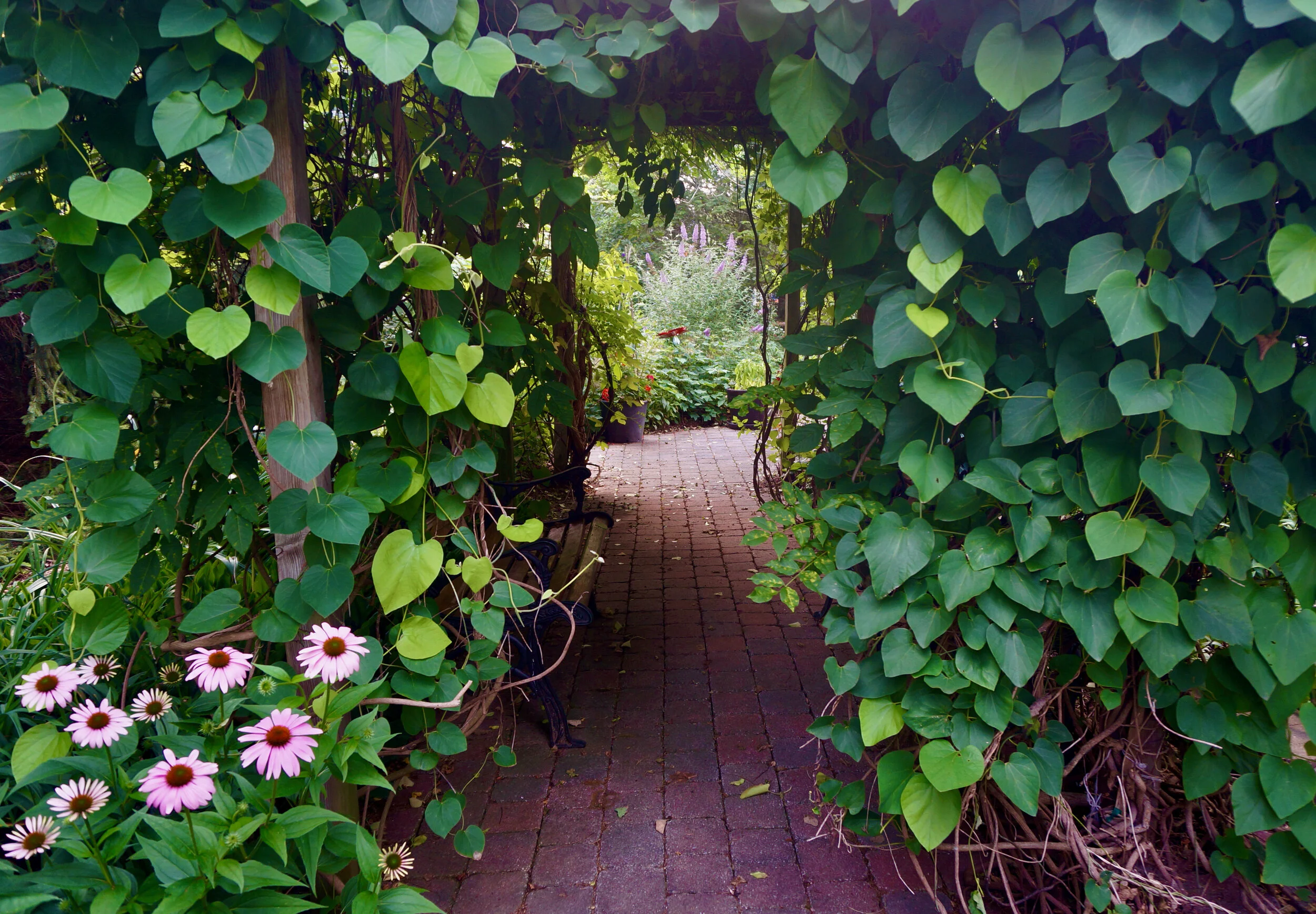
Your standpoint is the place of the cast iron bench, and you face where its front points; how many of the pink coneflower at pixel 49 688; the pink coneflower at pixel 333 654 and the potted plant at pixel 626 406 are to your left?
1

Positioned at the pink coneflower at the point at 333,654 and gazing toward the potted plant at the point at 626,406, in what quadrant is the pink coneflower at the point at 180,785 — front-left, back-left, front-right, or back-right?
back-left

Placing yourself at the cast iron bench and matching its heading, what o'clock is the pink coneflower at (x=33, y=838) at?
The pink coneflower is roughly at 4 o'clock from the cast iron bench.

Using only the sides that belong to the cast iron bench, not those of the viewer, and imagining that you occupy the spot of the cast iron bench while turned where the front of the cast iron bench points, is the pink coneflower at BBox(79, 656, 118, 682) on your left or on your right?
on your right

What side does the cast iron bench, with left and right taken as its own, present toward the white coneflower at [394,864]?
right

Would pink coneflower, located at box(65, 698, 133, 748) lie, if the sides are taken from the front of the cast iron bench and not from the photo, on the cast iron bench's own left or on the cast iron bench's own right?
on the cast iron bench's own right

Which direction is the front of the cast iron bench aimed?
to the viewer's right

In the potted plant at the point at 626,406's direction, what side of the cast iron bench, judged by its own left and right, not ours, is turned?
left

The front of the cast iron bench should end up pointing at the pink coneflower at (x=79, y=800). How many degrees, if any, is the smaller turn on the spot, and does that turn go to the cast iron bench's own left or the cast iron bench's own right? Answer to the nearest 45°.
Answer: approximately 135° to the cast iron bench's own right

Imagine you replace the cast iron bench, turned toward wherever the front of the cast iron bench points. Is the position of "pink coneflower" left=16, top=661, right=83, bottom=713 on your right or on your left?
on your right

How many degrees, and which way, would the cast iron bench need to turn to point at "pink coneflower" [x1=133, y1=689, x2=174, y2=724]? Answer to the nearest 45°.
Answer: approximately 135° to its right
